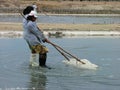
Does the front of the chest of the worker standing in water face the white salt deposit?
yes

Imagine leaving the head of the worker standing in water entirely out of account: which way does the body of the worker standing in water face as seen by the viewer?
to the viewer's right
